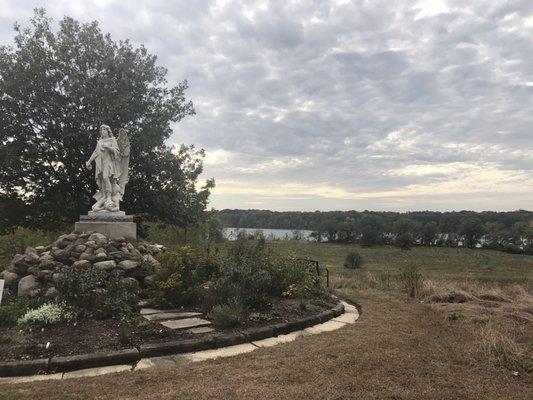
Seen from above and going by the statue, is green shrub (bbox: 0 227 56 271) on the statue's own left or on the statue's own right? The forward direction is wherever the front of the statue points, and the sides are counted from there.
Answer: on the statue's own right

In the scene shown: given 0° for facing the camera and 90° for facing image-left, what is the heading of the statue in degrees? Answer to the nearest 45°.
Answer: approximately 45°

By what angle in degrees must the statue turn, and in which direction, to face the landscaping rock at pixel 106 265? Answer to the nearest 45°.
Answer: approximately 45° to its left

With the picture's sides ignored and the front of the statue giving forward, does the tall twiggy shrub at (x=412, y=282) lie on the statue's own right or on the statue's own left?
on the statue's own left

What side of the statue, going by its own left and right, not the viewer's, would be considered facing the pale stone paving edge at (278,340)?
left

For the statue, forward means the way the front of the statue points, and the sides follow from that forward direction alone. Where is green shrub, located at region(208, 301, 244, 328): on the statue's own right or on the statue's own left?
on the statue's own left
